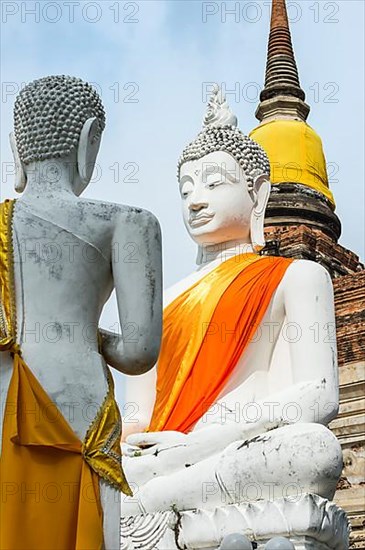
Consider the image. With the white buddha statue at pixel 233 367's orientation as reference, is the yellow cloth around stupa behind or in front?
behind

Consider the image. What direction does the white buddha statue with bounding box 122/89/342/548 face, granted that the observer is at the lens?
facing the viewer and to the left of the viewer
